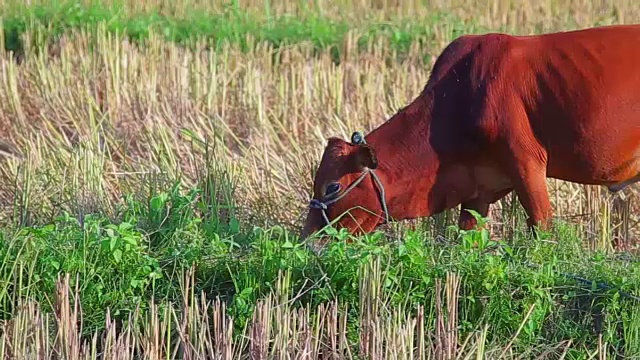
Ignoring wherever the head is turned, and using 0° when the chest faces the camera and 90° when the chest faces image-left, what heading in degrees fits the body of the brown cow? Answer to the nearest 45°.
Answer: approximately 90°
